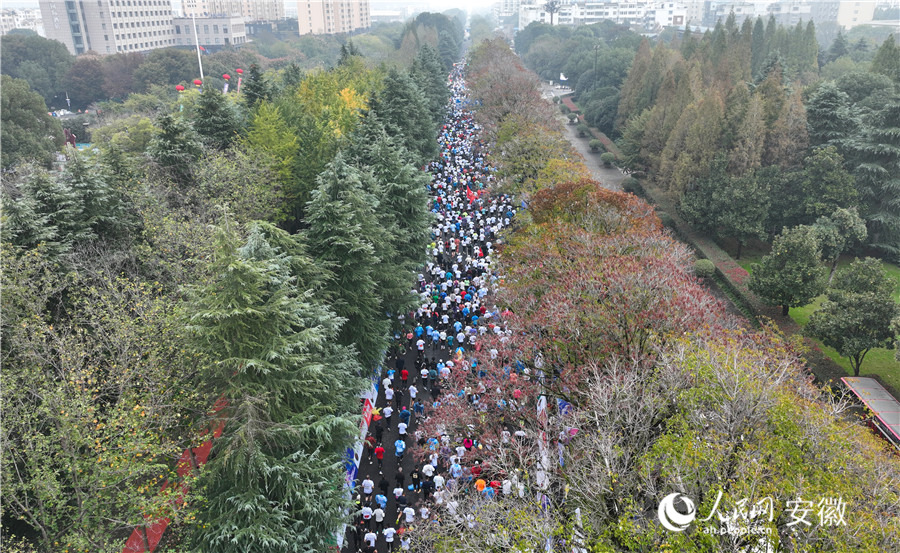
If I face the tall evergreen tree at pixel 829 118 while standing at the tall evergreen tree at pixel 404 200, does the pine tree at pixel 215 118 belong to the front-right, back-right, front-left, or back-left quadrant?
back-left

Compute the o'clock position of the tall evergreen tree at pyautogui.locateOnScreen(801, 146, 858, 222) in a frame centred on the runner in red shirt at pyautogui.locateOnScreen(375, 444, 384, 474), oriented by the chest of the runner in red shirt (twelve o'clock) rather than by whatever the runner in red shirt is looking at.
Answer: The tall evergreen tree is roughly at 2 o'clock from the runner in red shirt.

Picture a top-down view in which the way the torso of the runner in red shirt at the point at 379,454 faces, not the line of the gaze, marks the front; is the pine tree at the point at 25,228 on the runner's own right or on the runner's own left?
on the runner's own left

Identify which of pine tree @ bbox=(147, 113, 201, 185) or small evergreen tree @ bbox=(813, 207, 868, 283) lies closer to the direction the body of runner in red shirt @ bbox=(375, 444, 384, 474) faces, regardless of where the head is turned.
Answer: the pine tree

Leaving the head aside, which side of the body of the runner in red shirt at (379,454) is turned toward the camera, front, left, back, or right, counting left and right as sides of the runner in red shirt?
back

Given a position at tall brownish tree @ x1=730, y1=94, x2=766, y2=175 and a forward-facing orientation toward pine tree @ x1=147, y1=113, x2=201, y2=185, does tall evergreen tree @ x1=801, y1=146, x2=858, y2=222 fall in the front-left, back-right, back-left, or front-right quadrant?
back-left

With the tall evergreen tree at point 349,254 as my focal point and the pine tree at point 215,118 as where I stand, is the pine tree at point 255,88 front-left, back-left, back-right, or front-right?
back-left
